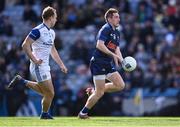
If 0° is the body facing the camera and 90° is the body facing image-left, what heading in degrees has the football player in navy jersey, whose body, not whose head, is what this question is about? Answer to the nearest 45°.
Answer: approximately 315°

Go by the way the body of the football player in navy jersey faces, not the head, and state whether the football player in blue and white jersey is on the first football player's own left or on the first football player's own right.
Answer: on the first football player's own right

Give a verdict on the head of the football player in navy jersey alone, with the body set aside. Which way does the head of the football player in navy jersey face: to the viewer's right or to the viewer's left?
to the viewer's right
